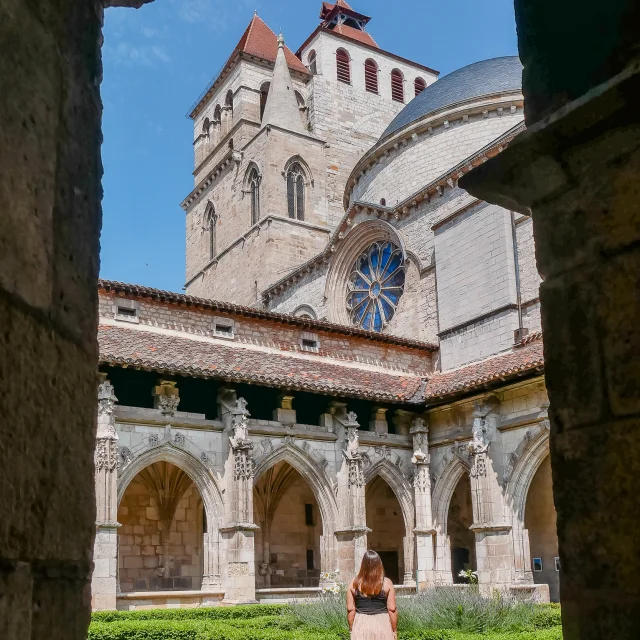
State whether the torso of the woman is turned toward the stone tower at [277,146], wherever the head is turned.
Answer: yes

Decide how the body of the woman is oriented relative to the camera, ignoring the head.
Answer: away from the camera

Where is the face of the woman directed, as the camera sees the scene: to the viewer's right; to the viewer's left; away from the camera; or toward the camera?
away from the camera

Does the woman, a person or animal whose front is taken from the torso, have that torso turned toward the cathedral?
yes
